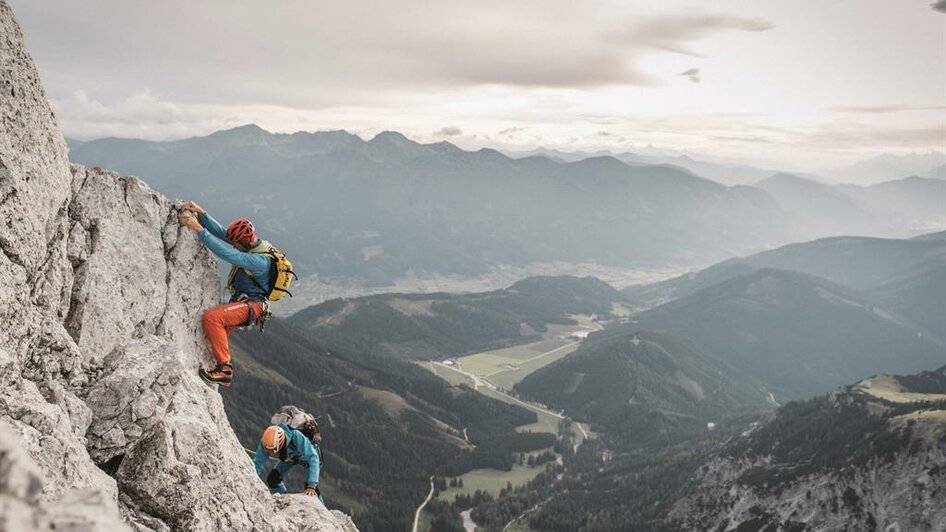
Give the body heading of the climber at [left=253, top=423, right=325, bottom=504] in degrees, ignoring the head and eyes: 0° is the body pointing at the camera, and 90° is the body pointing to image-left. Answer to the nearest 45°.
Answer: approximately 45°

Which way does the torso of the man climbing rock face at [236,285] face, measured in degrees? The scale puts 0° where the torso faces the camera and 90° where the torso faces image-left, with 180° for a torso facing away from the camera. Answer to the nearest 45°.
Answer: approximately 90°
